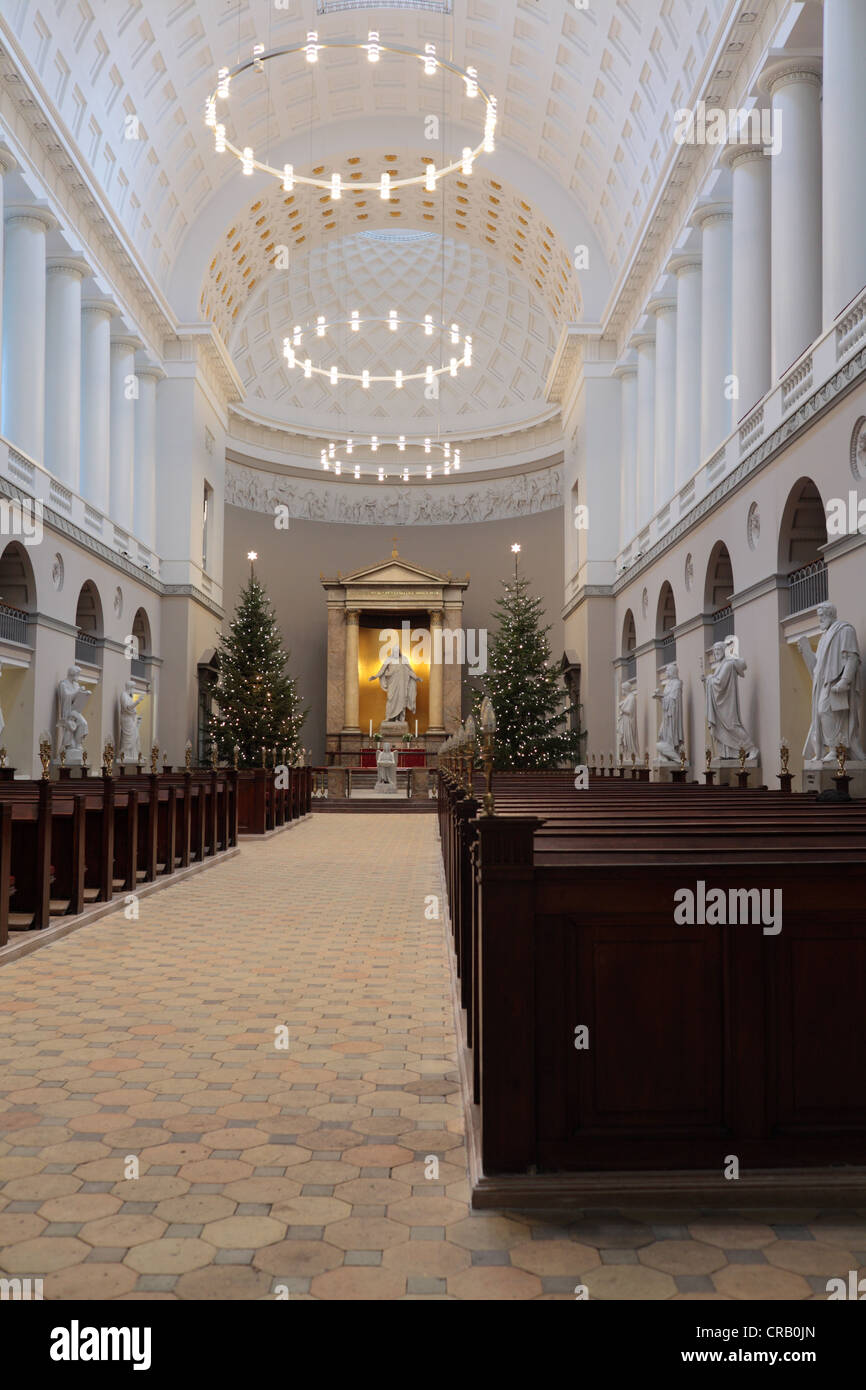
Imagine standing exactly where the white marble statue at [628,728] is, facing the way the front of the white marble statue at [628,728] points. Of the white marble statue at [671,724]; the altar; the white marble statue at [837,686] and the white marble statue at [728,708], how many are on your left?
3

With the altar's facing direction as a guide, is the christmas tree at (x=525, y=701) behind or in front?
in front

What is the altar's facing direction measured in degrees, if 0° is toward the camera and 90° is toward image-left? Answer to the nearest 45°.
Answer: approximately 0°

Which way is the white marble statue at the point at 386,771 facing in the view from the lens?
facing the viewer

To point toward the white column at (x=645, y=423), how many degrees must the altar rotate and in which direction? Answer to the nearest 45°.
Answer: approximately 45° to its left

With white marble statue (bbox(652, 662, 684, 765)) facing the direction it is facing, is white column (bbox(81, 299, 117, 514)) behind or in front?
in front

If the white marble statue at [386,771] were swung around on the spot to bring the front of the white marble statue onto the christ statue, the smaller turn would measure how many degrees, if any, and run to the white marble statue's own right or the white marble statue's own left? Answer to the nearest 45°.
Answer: approximately 180°

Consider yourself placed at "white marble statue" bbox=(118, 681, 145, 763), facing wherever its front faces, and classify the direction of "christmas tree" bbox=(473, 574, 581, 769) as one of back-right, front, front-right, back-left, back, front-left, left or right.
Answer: front

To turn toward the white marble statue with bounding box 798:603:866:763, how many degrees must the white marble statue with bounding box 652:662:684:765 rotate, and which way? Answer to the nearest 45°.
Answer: approximately 90° to its left

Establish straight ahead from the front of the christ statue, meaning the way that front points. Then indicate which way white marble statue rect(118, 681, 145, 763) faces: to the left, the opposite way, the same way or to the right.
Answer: to the left

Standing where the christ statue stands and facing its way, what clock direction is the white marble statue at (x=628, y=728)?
The white marble statue is roughly at 11 o'clock from the christ statue.

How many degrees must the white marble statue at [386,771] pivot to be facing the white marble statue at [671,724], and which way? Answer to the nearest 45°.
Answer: approximately 45° to its left

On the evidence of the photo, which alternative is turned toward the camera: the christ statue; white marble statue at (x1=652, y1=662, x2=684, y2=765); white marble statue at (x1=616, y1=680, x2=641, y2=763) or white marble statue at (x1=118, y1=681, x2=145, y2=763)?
the christ statue

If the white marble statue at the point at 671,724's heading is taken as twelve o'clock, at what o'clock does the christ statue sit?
The christ statue is roughly at 2 o'clock from the white marble statue.

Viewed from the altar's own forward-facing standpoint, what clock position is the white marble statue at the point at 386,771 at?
The white marble statue is roughly at 12 o'clock from the altar.

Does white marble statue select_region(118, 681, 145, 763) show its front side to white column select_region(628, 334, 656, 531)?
yes

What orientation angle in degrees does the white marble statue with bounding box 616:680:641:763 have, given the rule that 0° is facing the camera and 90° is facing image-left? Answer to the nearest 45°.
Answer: approximately 90°

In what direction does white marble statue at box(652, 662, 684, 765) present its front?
to the viewer's left

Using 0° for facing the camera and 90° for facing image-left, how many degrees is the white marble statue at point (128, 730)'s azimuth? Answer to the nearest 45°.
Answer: approximately 270°

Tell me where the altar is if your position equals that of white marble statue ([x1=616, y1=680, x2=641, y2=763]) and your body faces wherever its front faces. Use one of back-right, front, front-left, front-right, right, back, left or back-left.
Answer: front-right
